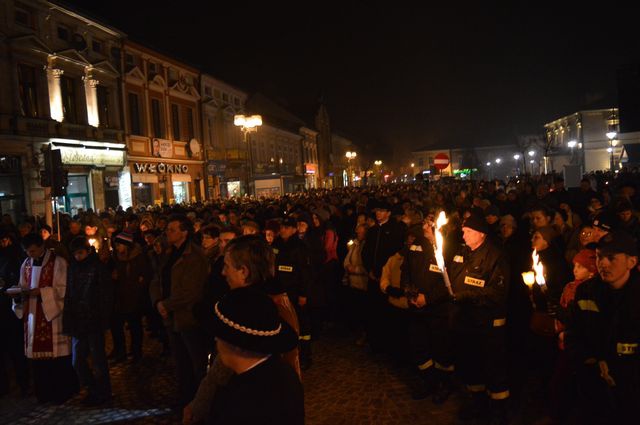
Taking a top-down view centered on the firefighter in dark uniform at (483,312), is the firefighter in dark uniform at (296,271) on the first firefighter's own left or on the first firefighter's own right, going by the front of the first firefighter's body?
on the first firefighter's own right

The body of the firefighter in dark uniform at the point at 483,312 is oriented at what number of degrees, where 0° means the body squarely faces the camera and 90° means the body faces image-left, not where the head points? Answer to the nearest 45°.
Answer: approximately 45°

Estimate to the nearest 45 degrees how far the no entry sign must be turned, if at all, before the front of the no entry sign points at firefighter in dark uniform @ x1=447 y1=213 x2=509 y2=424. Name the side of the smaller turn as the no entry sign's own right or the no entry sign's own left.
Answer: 0° — it already faces them

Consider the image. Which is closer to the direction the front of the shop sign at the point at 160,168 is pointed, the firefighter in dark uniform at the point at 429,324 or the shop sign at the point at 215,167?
the firefighter in dark uniform

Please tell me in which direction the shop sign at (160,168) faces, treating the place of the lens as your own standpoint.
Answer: facing the viewer and to the right of the viewer

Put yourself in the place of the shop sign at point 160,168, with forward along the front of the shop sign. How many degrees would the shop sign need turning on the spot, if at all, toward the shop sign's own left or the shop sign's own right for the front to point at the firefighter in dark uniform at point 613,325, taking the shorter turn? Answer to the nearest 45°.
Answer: approximately 45° to the shop sign's own right

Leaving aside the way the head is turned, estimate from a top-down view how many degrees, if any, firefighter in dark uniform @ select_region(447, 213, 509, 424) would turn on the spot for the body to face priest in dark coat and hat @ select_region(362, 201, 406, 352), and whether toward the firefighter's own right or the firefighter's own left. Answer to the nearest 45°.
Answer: approximately 90° to the firefighter's own right

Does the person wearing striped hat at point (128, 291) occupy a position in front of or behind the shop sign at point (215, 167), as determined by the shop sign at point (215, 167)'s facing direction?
in front

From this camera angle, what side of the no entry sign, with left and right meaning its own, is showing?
front

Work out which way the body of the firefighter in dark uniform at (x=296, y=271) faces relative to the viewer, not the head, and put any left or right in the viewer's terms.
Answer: facing the viewer and to the left of the viewer

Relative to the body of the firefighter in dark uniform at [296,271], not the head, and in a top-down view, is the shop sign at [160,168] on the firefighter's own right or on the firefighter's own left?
on the firefighter's own right

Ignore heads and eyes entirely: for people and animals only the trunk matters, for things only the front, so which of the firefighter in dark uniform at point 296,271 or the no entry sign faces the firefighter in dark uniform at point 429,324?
the no entry sign

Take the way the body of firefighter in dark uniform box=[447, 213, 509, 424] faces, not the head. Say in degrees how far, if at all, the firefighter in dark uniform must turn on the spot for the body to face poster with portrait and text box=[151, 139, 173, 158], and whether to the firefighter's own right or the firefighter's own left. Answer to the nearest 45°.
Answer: approximately 90° to the firefighter's own right

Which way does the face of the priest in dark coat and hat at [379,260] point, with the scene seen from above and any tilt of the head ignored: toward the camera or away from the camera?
toward the camera
